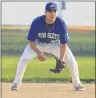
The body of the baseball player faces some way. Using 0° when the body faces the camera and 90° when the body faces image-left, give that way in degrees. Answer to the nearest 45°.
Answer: approximately 0°

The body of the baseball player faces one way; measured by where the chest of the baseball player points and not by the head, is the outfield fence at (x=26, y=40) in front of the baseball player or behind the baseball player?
behind
